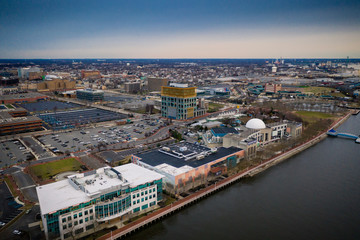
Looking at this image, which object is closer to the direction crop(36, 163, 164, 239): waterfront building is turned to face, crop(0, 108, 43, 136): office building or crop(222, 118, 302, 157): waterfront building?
the waterfront building

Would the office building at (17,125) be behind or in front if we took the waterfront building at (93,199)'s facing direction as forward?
behind

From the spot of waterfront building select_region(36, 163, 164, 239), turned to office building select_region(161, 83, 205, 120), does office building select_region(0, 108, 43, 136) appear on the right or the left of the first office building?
left

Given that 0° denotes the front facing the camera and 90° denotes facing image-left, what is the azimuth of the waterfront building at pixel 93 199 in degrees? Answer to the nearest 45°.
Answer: approximately 315°

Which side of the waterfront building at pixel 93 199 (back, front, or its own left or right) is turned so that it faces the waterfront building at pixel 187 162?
left

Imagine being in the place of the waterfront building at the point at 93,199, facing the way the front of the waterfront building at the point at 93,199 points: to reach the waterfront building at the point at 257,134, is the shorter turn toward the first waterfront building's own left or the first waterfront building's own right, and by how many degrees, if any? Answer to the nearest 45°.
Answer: approximately 90° to the first waterfront building's own left
